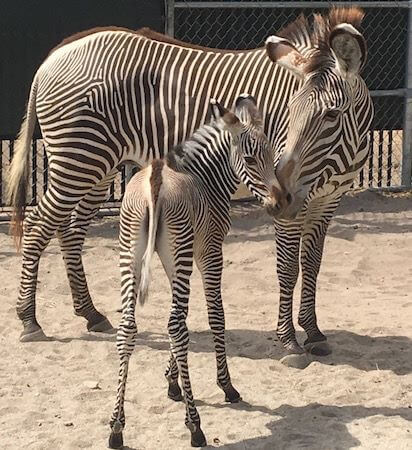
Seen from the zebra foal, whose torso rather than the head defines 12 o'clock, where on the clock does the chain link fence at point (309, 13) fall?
The chain link fence is roughly at 11 o'clock from the zebra foal.

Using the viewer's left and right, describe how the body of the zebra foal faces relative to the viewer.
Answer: facing away from the viewer and to the right of the viewer

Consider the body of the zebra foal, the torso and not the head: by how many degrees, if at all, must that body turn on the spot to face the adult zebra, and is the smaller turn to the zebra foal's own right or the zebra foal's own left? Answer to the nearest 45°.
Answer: approximately 45° to the zebra foal's own left
